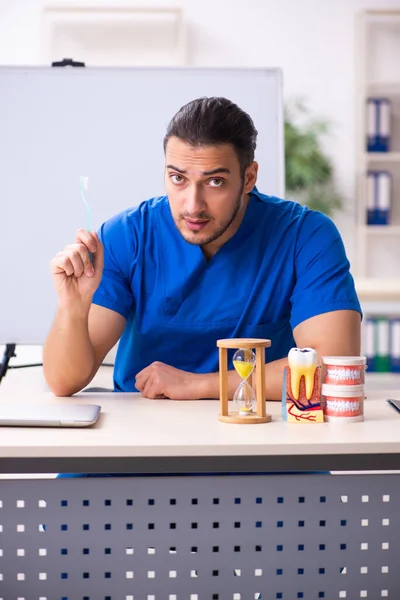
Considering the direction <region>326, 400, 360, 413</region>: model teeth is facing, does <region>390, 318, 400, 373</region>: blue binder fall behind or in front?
behind

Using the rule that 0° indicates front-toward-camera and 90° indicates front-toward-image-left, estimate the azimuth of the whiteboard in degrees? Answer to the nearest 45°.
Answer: approximately 0°

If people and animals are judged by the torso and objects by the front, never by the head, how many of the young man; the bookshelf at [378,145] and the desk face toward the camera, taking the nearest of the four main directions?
2

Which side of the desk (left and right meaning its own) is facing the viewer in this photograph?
back

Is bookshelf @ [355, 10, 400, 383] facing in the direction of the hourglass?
yes

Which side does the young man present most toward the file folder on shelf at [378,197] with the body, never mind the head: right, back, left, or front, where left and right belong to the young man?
back

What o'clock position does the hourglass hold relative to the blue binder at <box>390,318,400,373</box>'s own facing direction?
The hourglass is roughly at 12 o'clock from the blue binder.
